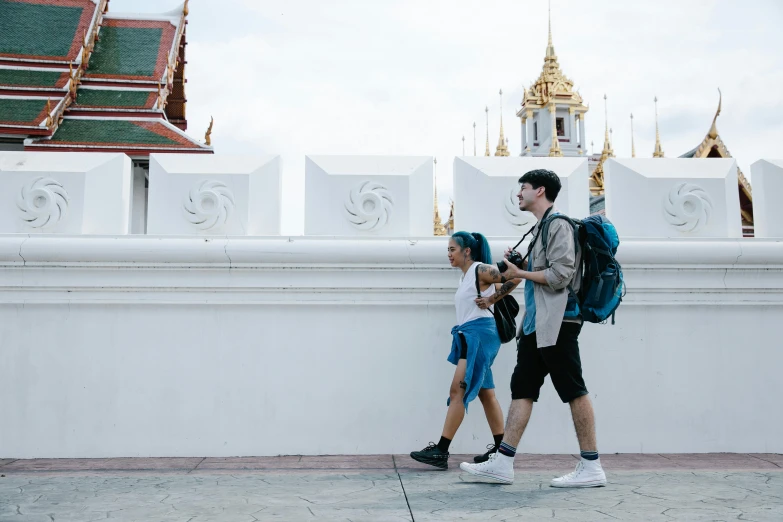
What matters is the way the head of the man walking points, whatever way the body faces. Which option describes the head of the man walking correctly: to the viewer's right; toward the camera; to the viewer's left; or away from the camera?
to the viewer's left

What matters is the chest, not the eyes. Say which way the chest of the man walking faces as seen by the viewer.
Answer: to the viewer's left

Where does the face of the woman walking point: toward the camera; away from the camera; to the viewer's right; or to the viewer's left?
to the viewer's left

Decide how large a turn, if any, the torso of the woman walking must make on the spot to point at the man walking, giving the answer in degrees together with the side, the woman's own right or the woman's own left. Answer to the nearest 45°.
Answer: approximately 135° to the woman's own left

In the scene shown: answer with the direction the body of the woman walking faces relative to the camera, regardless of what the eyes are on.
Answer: to the viewer's left

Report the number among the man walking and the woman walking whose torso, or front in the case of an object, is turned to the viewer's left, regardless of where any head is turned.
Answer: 2

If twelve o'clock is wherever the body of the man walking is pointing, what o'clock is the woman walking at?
The woman walking is roughly at 1 o'clock from the man walking.
